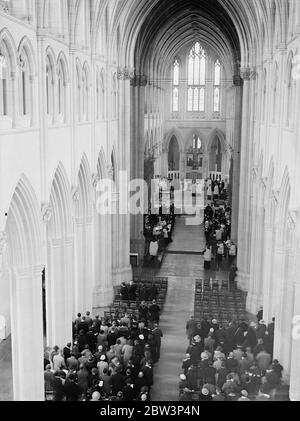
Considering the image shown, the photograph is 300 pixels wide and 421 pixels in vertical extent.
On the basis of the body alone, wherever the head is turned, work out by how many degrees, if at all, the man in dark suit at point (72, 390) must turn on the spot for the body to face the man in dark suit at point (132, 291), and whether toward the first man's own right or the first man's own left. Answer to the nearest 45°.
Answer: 0° — they already face them

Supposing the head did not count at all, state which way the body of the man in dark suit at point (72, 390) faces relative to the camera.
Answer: away from the camera

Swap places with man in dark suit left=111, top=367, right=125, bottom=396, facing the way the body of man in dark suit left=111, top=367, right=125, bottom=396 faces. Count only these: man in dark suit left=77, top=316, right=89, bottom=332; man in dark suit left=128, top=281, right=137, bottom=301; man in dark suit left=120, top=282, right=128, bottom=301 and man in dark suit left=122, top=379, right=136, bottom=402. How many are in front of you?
3

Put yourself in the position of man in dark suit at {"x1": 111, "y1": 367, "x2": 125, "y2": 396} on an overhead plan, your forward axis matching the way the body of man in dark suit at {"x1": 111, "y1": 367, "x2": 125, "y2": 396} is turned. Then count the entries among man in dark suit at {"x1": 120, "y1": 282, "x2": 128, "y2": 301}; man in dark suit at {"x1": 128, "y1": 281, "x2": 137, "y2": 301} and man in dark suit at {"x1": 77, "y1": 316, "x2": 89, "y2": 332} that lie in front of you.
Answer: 3

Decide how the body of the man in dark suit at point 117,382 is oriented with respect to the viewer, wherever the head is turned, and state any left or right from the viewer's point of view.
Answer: facing away from the viewer

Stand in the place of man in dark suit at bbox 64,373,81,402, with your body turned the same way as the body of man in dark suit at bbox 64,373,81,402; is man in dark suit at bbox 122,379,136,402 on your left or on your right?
on your right

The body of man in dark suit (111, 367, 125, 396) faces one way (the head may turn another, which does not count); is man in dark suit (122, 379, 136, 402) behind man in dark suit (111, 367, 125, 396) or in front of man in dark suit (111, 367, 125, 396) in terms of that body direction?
behind

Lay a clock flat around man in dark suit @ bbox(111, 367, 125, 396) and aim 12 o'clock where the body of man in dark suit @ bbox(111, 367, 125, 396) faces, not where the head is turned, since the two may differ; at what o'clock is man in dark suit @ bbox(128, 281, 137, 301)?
man in dark suit @ bbox(128, 281, 137, 301) is roughly at 12 o'clock from man in dark suit @ bbox(111, 367, 125, 396).

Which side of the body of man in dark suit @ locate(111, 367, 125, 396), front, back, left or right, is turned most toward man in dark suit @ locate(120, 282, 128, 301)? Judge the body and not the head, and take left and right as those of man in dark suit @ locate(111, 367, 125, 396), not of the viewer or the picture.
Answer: front

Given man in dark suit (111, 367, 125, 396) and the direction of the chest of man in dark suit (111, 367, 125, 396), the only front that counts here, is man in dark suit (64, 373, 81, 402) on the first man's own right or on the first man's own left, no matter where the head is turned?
on the first man's own left

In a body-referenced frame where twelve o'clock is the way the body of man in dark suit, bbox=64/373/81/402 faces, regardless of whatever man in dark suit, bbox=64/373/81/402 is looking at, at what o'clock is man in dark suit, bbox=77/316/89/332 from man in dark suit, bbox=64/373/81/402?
man in dark suit, bbox=77/316/89/332 is roughly at 12 o'clock from man in dark suit, bbox=64/373/81/402.
